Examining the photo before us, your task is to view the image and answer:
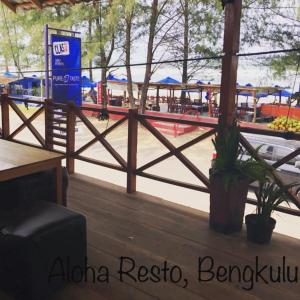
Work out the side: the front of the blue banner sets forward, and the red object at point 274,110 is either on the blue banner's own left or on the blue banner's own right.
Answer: on the blue banner's own left

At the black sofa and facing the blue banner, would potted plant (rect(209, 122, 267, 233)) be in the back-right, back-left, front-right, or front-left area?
front-right

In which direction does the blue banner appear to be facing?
toward the camera

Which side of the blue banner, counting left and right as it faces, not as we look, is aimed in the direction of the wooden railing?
front

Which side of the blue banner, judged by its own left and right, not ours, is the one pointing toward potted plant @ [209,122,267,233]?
front

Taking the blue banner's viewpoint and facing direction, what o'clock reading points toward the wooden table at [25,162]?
The wooden table is roughly at 12 o'clock from the blue banner.

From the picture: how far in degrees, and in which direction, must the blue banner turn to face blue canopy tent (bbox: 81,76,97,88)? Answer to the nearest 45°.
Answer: approximately 180°
